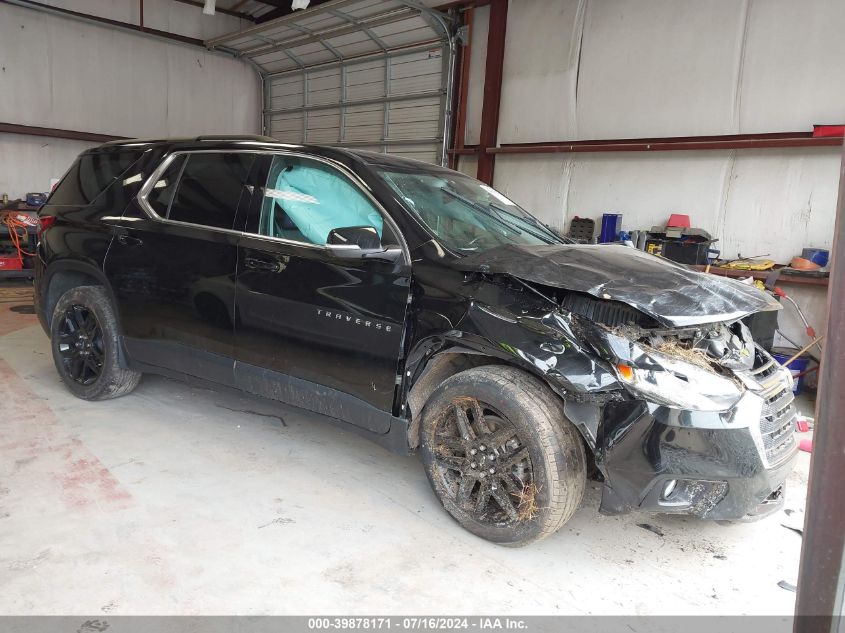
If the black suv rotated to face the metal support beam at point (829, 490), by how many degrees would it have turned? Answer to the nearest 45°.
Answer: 0° — it already faces it

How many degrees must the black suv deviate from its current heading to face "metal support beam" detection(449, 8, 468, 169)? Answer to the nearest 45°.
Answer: approximately 135° to its left

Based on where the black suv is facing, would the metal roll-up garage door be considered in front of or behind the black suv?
behind

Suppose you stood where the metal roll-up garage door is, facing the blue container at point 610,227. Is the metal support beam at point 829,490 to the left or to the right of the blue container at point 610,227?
right

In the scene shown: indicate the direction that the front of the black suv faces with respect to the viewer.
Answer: facing the viewer and to the right of the viewer

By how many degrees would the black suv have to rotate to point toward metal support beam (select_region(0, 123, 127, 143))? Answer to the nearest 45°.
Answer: approximately 180°

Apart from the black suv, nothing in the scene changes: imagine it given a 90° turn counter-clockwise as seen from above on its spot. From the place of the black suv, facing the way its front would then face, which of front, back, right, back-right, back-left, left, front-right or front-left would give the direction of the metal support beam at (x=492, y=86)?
front-left

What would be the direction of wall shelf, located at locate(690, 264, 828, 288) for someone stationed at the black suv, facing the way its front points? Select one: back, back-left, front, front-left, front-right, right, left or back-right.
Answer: left

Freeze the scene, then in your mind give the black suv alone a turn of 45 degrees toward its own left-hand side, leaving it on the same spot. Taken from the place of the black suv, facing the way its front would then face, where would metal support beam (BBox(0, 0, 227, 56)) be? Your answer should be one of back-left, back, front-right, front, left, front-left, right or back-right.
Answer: back-left

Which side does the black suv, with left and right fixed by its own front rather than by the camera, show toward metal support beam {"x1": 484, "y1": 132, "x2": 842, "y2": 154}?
left
